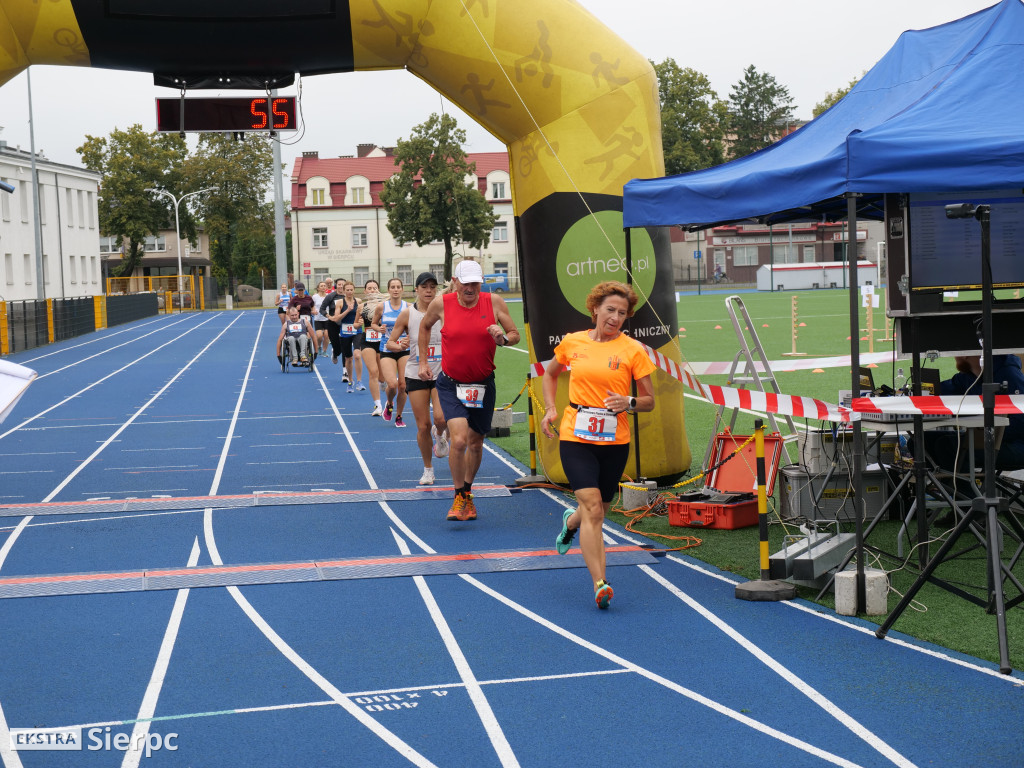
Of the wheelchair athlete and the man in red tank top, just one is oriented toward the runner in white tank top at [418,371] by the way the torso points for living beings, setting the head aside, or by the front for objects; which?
the wheelchair athlete

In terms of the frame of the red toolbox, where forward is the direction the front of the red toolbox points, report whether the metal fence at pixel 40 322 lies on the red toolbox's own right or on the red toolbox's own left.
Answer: on the red toolbox's own right

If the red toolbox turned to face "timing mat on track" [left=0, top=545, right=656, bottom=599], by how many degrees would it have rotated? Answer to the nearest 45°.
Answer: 0° — it already faces it

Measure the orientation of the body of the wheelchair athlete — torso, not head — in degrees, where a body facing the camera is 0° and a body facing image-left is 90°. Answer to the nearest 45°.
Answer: approximately 0°

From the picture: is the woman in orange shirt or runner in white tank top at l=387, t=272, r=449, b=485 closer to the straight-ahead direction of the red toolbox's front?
the woman in orange shirt

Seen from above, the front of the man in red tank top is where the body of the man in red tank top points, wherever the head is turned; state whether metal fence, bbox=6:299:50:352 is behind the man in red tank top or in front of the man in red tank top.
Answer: behind

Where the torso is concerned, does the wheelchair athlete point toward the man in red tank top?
yes
